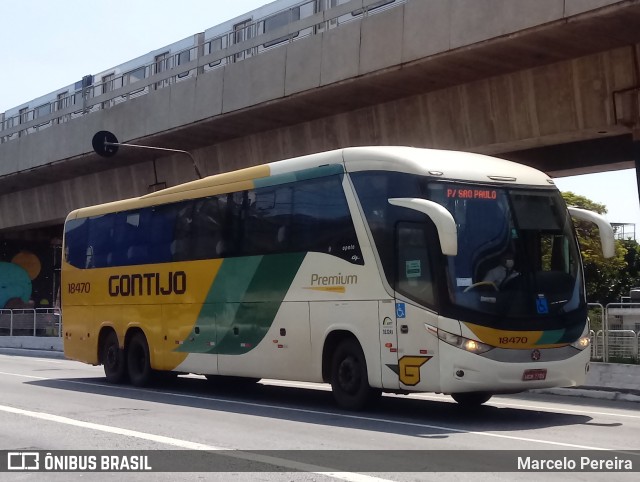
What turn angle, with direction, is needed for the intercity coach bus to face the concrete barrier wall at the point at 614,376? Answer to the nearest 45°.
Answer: approximately 90° to its left

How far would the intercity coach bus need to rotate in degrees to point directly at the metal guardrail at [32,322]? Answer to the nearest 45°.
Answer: approximately 180°

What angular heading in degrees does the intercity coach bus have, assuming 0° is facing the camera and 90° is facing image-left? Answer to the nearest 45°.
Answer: approximately 315°

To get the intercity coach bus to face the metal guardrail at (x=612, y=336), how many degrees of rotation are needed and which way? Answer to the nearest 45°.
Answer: approximately 90° to its left

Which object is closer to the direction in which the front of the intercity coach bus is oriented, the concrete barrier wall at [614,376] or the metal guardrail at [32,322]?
the concrete barrier wall

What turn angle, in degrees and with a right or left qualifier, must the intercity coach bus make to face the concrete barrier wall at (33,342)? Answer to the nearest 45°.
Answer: approximately 180°

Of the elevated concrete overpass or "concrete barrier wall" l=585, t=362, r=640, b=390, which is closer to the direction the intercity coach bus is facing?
the concrete barrier wall

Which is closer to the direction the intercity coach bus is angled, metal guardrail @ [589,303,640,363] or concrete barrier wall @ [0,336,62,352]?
the metal guardrail

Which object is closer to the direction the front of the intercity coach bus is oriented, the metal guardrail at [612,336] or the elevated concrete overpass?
the metal guardrail
